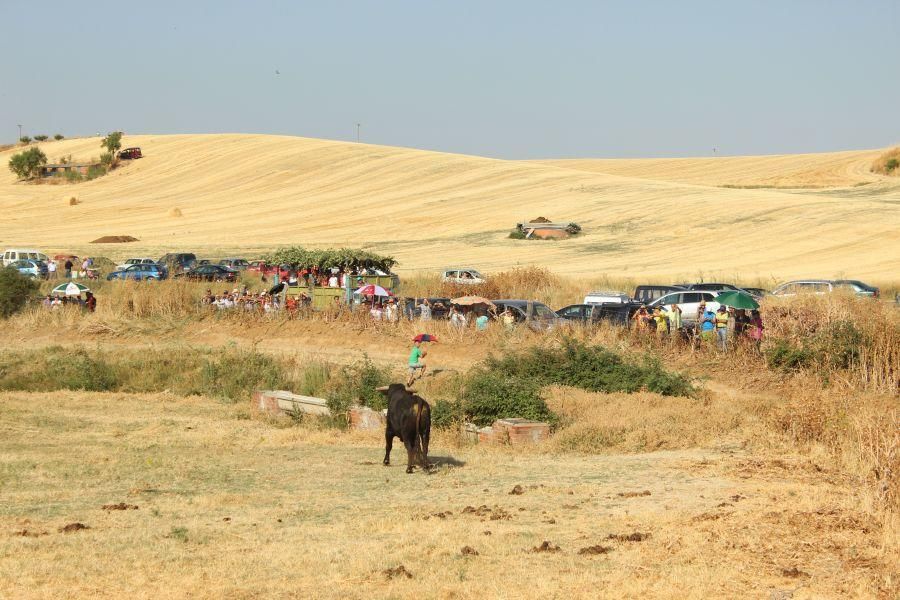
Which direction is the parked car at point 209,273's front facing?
to the viewer's left

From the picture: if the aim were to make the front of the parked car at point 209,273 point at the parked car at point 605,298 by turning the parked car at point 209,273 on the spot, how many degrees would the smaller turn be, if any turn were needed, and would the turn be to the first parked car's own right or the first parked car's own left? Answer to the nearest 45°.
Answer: approximately 135° to the first parked car's own left

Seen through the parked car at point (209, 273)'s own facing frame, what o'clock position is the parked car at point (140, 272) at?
the parked car at point (140, 272) is roughly at 1 o'clock from the parked car at point (209, 273).

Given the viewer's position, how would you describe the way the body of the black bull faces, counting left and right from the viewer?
facing away from the viewer and to the left of the viewer

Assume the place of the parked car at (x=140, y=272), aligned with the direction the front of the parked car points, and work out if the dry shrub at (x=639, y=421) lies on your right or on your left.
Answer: on your left

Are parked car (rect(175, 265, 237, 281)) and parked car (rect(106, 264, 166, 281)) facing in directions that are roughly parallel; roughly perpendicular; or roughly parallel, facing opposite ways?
roughly parallel

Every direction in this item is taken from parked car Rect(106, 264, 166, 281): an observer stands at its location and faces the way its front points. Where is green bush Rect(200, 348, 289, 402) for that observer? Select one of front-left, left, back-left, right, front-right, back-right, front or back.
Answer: left

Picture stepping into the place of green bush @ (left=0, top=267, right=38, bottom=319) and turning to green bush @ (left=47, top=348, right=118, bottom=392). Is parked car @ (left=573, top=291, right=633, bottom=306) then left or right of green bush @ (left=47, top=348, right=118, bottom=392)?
left

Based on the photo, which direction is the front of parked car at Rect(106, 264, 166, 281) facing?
to the viewer's left

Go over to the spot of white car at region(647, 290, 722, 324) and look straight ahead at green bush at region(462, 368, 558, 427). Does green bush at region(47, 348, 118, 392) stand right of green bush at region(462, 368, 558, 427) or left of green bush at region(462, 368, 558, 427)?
right

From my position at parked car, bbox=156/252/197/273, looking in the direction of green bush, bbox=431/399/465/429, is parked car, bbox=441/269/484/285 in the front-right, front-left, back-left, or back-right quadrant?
front-left

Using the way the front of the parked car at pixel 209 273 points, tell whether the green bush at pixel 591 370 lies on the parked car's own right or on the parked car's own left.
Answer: on the parked car's own left
